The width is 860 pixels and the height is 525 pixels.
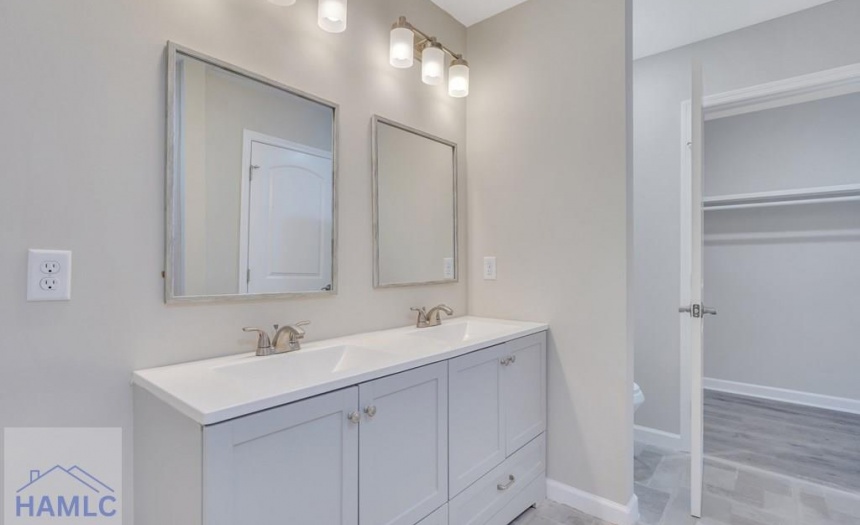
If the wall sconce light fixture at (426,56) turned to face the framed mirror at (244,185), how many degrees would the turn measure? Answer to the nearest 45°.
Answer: approximately 90° to its right

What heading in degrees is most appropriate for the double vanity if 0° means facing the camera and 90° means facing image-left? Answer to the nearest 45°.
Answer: approximately 315°

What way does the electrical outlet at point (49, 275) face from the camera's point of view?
toward the camera

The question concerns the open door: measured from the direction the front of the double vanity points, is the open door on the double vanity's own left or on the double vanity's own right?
on the double vanity's own left

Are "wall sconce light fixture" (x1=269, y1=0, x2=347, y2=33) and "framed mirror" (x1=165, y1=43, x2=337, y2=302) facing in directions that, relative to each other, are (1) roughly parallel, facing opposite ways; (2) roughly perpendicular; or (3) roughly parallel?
roughly parallel

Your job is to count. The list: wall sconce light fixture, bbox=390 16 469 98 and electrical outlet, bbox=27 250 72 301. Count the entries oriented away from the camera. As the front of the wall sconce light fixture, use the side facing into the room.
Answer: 0

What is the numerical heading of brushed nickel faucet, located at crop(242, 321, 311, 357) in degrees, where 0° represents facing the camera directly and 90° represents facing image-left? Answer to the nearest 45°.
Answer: approximately 315°

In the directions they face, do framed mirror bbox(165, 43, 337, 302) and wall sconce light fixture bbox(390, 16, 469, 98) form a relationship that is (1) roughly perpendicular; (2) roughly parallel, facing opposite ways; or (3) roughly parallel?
roughly parallel

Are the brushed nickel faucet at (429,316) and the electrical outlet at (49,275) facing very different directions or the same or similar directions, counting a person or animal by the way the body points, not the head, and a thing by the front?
same or similar directions

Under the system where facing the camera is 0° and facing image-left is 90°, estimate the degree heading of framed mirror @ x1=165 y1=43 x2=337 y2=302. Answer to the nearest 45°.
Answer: approximately 315°

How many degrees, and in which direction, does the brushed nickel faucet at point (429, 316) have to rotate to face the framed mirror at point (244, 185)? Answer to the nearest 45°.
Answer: approximately 90° to its right

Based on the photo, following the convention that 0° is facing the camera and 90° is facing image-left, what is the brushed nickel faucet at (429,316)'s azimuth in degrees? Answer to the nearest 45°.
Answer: approximately 315°

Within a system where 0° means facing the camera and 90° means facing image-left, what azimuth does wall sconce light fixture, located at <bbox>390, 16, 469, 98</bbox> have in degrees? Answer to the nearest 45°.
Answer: approximately 315°

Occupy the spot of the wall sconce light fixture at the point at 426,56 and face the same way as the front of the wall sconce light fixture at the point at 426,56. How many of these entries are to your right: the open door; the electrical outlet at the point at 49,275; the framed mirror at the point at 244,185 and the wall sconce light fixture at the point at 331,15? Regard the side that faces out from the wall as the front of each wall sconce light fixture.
3

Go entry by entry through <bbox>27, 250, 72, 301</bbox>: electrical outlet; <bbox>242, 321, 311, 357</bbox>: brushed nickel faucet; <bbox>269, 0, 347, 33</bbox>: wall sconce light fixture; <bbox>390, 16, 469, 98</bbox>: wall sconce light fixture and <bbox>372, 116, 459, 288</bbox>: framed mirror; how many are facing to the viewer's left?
0

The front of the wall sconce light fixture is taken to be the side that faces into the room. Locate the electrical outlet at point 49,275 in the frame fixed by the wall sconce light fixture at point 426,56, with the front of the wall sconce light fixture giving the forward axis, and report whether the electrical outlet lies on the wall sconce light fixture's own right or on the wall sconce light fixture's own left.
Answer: on the wall sconce light fixture's own right
